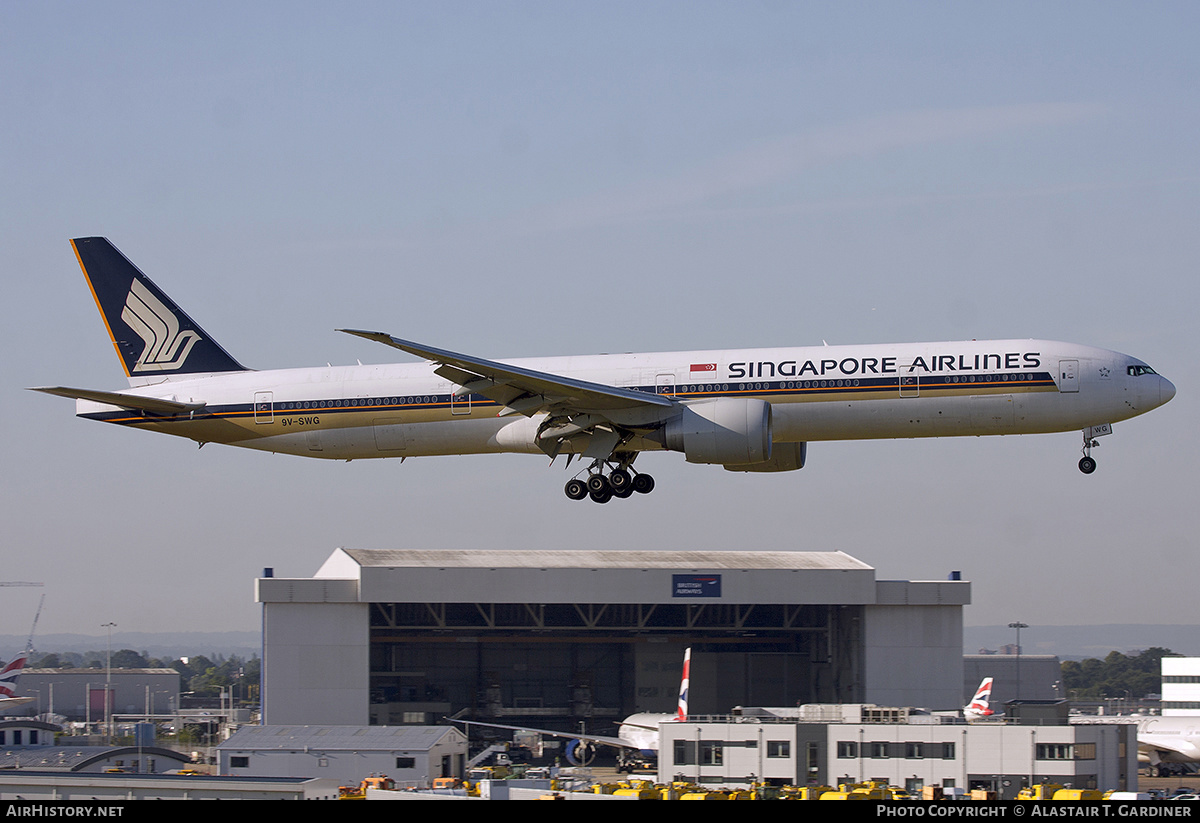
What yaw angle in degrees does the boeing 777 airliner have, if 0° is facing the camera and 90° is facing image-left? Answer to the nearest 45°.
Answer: approximately 270°
